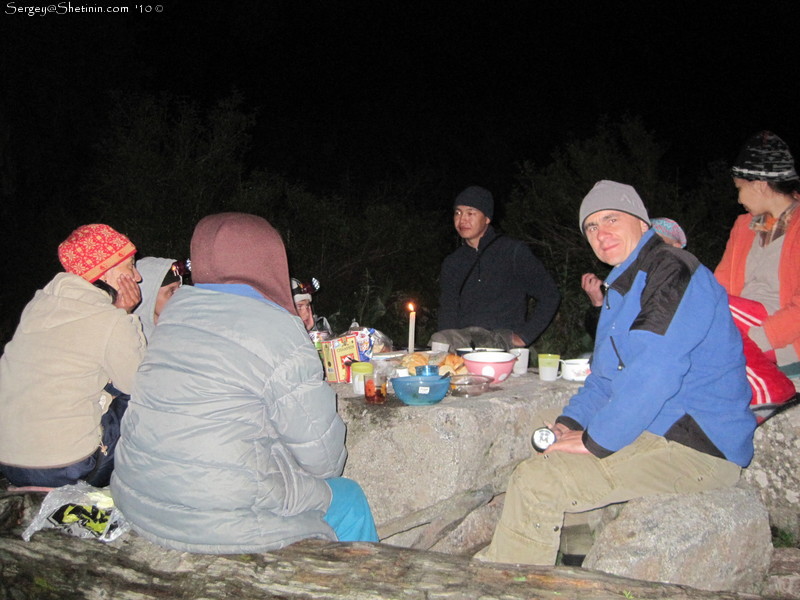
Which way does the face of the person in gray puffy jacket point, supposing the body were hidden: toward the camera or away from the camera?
away from the camera

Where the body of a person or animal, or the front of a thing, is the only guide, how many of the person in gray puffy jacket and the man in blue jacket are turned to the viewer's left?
1

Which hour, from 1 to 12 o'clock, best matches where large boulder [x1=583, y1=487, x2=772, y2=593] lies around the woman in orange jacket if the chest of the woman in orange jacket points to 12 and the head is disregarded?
The large boulder is roughly at 11 o'clock from the woman in orange jacket.

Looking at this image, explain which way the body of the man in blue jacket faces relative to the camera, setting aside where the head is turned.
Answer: to the viewer's left

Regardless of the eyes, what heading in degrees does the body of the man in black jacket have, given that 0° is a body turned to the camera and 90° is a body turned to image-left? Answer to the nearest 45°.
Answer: approximately 45°
